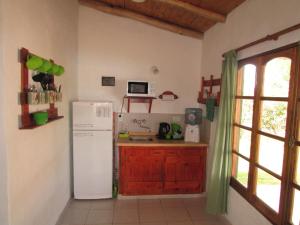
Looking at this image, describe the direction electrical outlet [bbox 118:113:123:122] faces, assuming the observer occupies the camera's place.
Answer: facing the viewer

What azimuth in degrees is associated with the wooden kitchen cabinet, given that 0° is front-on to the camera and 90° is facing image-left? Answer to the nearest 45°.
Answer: approximately 0°

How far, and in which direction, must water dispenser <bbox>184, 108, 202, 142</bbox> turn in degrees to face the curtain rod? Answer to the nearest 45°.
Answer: approximately 45° to its left

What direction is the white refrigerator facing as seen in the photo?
toward the camera

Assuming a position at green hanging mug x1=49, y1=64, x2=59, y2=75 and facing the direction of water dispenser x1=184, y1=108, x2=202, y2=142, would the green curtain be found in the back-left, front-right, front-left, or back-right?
front-right

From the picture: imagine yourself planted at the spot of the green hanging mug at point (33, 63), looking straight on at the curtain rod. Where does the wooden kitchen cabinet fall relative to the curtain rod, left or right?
left

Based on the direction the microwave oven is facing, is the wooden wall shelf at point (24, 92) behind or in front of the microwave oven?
in front

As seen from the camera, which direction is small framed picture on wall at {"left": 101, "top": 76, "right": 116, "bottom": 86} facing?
toward the camera

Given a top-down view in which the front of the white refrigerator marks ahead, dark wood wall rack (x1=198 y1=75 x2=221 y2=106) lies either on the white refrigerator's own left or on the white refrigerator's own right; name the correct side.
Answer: on the white refrigerator's own left

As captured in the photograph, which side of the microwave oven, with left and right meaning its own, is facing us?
front

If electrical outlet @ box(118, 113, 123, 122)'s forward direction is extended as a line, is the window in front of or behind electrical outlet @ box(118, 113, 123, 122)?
in front
